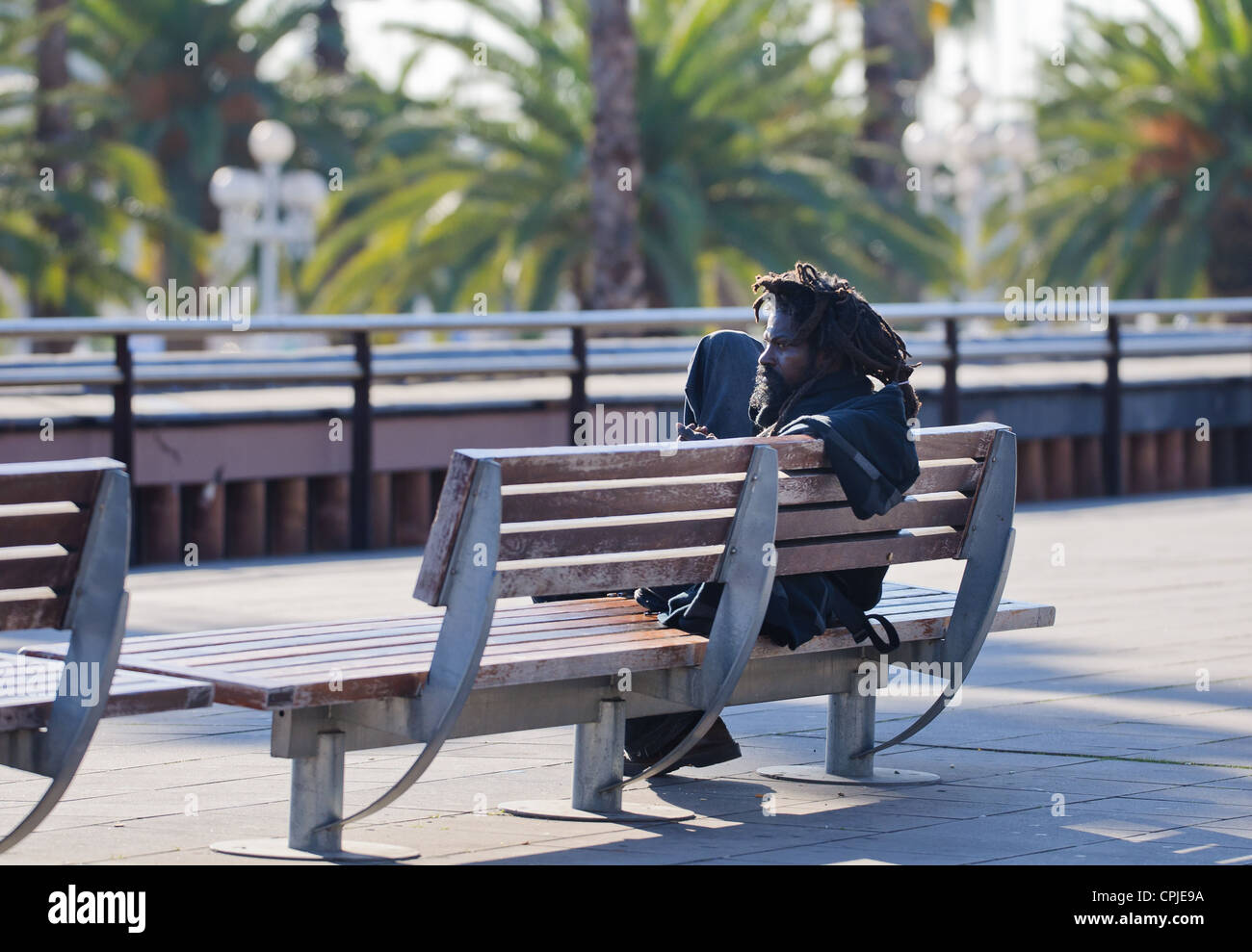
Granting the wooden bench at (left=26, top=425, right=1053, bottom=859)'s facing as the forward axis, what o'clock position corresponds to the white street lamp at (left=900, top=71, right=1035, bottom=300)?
The white street lamp is roughly at 2 o'clock from the wooden bench.

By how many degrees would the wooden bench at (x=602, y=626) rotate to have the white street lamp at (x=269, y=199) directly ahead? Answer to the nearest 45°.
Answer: approximately 45° to its right

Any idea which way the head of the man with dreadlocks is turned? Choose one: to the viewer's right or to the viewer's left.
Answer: to the viewer's left

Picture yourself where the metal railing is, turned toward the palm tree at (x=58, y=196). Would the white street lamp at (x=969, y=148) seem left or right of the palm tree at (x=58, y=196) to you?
right

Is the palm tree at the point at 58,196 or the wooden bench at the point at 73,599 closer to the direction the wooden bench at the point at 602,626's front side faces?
the palm tree

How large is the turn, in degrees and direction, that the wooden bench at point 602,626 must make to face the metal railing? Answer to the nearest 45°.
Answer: approximately 45° to its right

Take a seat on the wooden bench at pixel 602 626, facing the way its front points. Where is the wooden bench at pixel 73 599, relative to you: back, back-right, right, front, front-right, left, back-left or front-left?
left

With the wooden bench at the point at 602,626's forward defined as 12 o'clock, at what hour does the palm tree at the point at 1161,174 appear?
The palm tree is roughly at 2 o'clock from the wooden bench.

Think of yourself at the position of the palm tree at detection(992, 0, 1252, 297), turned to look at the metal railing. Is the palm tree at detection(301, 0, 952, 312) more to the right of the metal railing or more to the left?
right

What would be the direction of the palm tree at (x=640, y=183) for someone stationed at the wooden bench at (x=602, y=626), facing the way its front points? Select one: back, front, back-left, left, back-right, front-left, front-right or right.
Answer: front-right

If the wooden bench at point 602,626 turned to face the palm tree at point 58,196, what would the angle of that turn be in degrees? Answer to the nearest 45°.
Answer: approximately 45° to its right

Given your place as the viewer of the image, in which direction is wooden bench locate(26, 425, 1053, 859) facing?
facing away from the viewer and to the left of the viewer
